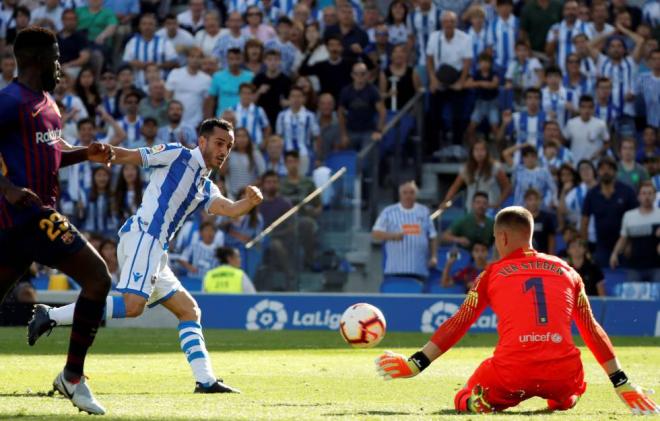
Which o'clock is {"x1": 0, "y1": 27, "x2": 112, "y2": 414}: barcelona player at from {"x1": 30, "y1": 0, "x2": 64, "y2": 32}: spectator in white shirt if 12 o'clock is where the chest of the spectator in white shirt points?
The barcelona player is roughly at 12 o'clock from the spectator in white shirt.

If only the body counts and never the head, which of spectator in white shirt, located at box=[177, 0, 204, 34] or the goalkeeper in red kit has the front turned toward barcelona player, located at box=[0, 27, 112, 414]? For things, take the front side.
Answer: the spectator in white shirt

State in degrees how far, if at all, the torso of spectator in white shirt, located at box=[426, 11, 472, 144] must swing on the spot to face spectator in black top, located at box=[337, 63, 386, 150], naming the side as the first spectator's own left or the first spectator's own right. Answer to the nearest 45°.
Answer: approximately 45° to the first spectator's own right

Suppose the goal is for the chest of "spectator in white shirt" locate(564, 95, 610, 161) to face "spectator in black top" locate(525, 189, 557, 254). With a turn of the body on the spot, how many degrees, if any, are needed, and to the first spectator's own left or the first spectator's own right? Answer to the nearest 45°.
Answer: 0° — they already face them

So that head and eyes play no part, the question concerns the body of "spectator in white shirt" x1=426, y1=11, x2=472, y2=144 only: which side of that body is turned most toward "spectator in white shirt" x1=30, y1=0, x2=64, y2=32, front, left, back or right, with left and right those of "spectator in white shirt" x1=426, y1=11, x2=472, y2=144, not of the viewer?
right

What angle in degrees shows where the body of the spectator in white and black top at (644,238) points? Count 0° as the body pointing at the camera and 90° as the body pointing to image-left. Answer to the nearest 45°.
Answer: approximately 0°

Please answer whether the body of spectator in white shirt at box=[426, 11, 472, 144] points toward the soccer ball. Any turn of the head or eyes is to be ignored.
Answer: yes
